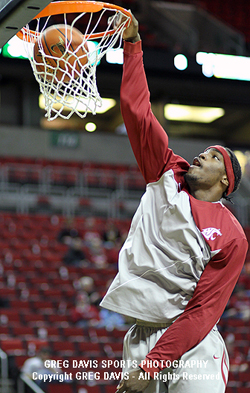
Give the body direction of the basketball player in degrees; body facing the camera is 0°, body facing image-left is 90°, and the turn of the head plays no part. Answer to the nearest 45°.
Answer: approximately 45°

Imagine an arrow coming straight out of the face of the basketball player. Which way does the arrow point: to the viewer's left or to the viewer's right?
to the viewer's left
